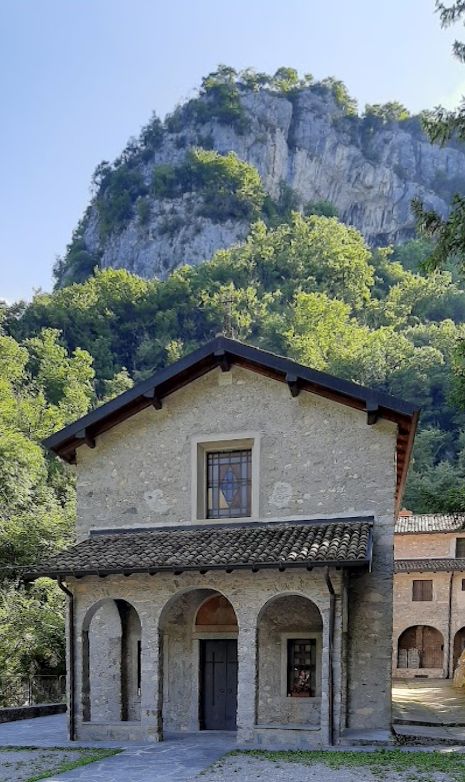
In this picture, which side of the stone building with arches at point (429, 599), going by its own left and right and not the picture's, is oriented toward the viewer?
front

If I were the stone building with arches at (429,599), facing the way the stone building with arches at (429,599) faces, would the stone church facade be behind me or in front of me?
in front

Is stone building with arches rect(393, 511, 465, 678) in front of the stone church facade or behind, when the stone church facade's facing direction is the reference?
behind

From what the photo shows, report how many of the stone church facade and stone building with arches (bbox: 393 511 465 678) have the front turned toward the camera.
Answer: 2

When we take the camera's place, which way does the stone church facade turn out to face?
facing the viewer
